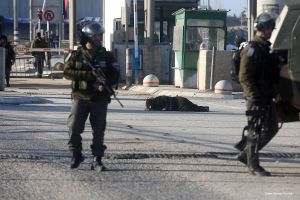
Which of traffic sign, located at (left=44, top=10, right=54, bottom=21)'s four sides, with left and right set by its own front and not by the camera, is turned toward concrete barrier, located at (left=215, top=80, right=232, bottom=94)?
front

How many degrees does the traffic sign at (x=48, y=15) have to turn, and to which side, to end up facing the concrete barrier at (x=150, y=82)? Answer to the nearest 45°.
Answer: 0° — it already faces it

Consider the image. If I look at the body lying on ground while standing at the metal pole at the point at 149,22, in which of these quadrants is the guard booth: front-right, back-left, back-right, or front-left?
front-left

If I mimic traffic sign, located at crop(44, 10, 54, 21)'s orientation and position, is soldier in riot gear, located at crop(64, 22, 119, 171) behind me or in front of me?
in front

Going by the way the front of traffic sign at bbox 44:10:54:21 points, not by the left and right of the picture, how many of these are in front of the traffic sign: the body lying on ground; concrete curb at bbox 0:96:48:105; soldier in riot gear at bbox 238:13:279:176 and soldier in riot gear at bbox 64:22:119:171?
4

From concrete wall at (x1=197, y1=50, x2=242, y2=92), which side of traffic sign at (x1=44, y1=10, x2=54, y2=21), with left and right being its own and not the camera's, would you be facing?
front

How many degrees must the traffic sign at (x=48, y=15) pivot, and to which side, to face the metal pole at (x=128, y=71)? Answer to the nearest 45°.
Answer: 0° — it already faces it

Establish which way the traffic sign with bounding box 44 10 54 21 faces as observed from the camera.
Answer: facing the viewer

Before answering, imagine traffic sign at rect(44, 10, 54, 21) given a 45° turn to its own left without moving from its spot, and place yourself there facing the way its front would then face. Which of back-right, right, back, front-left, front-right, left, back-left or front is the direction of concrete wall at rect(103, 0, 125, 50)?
front

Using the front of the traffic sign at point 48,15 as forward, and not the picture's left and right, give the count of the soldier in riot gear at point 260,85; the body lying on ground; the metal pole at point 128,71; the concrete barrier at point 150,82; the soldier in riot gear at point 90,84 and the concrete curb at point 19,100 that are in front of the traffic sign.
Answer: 6

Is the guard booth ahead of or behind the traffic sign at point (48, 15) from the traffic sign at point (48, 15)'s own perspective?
ahead

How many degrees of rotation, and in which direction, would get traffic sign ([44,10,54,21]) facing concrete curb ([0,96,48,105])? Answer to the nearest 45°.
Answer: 0° — it already faces it
